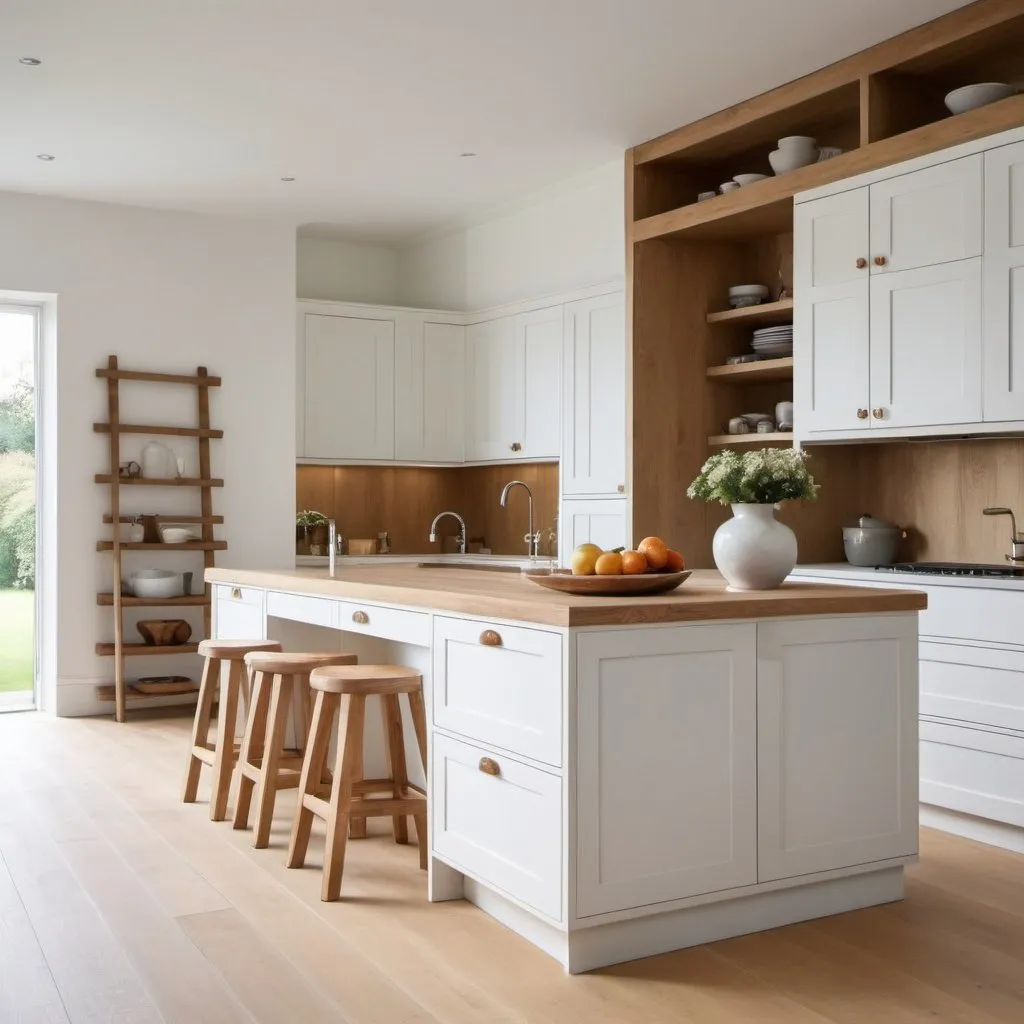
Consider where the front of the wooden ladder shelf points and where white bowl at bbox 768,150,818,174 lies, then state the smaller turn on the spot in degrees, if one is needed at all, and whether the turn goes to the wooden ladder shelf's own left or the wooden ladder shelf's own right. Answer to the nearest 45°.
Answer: approximately 45° to the wooden ladder shelf's own left

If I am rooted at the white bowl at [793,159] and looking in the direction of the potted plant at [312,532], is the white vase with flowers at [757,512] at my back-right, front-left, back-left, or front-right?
back-left

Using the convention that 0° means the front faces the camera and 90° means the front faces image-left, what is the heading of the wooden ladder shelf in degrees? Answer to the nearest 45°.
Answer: approximately 0°

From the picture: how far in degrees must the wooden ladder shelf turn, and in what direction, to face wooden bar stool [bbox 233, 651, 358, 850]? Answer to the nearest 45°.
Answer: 0° — it already faces it

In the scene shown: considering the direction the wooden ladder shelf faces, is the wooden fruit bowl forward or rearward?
forward

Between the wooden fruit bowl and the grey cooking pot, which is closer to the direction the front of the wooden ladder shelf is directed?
the wooden fruit bowl

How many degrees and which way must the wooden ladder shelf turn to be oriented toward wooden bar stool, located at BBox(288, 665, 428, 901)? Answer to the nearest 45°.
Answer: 0° — it already faces it

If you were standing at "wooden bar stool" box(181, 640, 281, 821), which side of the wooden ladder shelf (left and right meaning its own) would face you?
front

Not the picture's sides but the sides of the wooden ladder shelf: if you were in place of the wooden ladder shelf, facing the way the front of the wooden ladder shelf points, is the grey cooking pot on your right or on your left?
on your left

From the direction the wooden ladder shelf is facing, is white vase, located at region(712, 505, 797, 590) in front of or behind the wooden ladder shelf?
in front

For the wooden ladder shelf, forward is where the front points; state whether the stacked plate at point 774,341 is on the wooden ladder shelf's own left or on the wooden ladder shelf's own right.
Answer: on the wooden ladder shelf's own left
